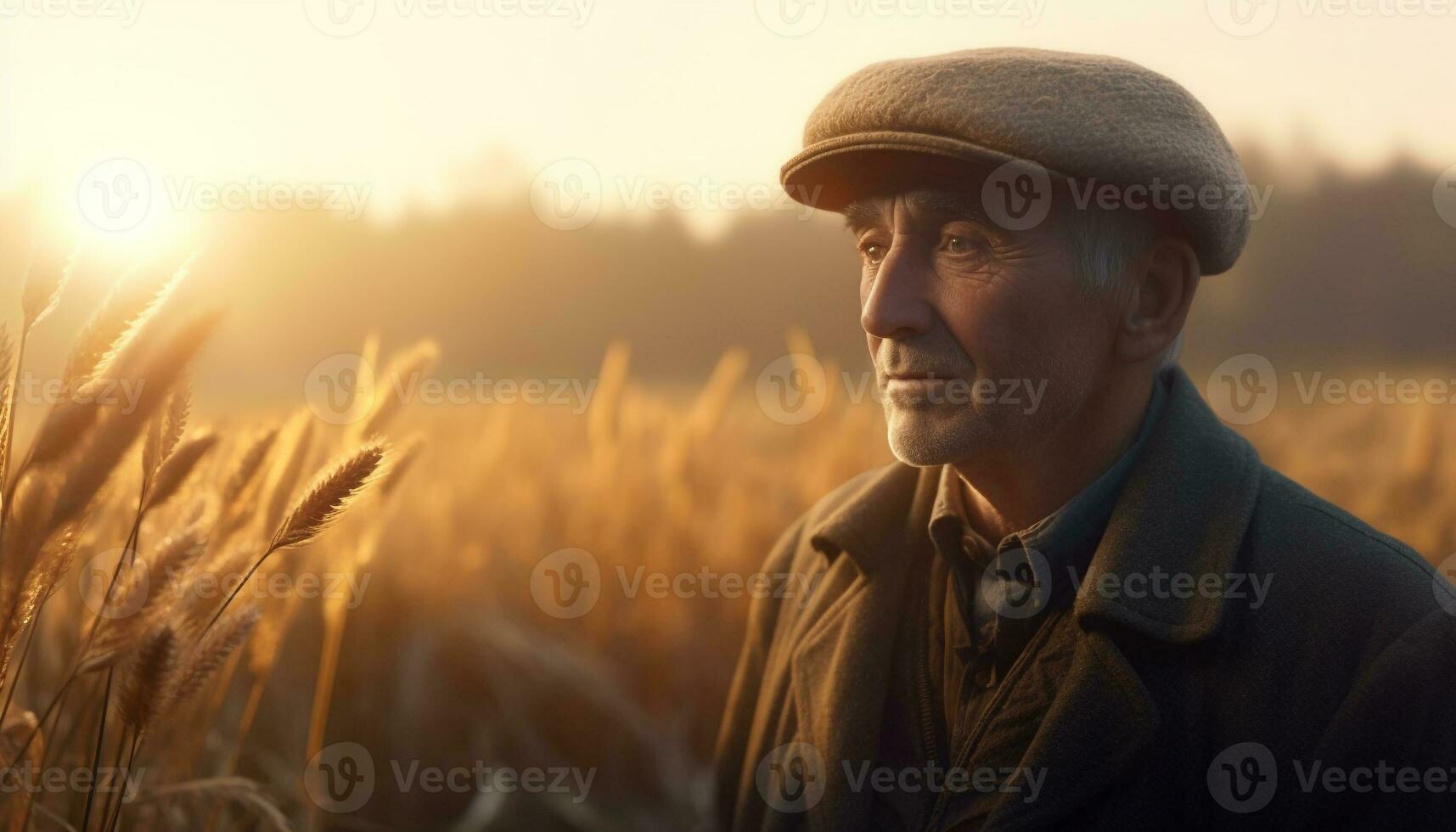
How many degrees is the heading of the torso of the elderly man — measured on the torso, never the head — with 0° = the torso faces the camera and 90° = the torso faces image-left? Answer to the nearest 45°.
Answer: approximately 45°

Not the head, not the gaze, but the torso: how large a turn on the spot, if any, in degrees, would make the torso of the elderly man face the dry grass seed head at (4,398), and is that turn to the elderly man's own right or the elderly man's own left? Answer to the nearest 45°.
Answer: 0° — they already face it

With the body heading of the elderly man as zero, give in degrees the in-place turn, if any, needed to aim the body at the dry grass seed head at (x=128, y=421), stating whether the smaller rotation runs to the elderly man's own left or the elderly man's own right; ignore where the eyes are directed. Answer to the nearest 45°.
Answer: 0° — they already face it

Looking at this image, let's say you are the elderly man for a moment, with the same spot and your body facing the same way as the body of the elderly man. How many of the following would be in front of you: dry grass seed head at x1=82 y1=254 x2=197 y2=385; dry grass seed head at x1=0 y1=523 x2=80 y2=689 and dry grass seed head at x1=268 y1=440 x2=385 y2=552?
3

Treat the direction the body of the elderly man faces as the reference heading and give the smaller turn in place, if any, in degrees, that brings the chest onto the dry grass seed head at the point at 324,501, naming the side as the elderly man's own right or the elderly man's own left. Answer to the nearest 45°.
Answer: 0° — they already face it
